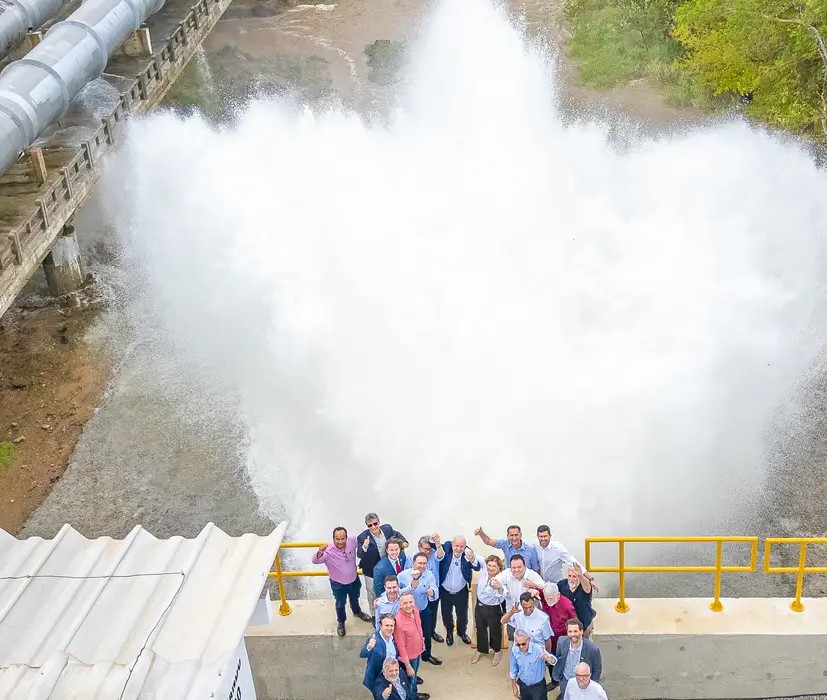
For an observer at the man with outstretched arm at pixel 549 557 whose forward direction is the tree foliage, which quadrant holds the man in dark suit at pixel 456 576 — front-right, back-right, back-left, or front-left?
back-left

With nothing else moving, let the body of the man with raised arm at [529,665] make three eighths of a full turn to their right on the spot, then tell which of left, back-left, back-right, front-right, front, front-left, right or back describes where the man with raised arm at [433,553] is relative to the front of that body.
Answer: front

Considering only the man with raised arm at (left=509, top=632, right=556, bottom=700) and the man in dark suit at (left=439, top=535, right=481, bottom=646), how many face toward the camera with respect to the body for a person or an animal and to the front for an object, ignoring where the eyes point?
2

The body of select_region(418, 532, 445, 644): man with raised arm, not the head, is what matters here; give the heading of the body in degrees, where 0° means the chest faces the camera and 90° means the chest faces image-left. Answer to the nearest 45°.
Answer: approximately 0°

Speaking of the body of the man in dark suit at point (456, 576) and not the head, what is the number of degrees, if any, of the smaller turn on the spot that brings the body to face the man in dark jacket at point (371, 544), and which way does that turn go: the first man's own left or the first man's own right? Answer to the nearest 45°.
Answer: approximately 135° to the first man's own right

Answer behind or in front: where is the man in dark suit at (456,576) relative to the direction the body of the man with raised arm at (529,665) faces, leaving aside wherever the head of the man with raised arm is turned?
behind

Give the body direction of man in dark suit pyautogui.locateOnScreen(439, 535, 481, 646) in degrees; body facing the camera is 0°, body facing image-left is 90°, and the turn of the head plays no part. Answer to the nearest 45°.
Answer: approximately 0°

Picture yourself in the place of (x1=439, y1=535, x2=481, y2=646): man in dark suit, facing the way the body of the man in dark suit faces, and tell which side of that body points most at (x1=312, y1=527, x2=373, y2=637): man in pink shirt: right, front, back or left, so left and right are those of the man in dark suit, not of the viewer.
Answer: right
